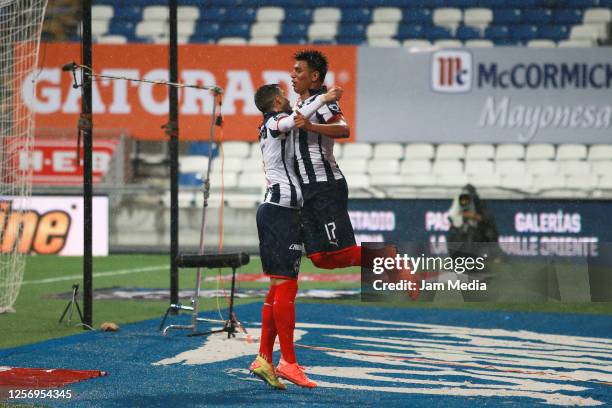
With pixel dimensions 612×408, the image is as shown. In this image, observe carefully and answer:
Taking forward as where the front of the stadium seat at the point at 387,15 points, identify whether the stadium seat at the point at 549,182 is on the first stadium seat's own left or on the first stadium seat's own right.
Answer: on the first stadium seat's own left

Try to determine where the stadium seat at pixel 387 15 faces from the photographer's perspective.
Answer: facing the viewer

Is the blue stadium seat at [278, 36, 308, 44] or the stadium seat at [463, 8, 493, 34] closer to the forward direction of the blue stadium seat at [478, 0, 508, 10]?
the stadium seat

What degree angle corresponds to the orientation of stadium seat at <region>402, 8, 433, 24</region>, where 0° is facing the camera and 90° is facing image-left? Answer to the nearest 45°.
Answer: approximately 0°

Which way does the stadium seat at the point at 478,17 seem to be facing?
toward the camera

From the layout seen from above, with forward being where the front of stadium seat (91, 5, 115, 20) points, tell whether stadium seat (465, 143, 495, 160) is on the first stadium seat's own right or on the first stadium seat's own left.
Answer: on the first stadium seat's own left

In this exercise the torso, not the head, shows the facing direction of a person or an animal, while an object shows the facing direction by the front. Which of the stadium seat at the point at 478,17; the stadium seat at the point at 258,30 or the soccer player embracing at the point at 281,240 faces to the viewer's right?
the soccer player embracing

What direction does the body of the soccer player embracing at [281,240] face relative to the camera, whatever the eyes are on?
to the viewer's right

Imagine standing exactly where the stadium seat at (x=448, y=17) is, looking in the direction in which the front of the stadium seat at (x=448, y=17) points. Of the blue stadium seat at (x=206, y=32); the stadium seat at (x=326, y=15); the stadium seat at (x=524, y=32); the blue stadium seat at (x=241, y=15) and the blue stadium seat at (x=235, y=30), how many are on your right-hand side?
4

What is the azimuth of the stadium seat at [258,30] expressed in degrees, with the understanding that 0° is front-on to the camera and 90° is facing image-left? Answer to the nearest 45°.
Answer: approximately 0°

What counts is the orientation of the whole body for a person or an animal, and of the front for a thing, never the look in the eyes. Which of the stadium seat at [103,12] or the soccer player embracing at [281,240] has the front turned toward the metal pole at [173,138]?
the stadium seat
